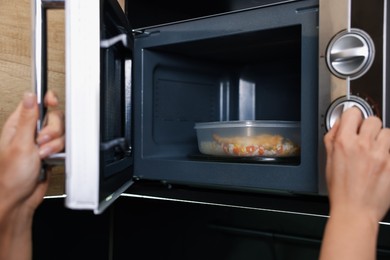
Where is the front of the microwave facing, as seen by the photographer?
facing the viewer and to the left of the viewer
